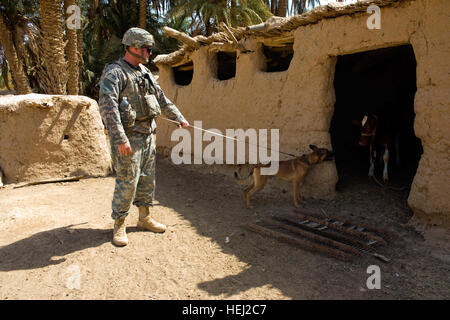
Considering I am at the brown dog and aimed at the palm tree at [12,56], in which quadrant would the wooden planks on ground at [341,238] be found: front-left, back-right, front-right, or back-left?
back-left

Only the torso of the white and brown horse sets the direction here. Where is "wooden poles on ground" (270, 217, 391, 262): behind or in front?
in front

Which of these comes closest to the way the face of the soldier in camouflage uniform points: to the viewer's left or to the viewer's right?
to the viewer's right

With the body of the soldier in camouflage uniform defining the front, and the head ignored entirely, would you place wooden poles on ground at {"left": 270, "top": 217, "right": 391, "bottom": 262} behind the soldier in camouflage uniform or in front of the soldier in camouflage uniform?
in front

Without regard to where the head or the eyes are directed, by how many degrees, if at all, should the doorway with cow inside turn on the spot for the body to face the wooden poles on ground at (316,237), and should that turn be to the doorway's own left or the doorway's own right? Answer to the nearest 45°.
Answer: approximately 45° to the doorway's own left

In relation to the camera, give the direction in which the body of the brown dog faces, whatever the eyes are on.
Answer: to the viewer's right

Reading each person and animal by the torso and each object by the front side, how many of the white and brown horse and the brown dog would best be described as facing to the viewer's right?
1

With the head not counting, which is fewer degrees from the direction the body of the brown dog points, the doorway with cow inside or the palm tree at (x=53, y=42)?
the doorway with cow inside

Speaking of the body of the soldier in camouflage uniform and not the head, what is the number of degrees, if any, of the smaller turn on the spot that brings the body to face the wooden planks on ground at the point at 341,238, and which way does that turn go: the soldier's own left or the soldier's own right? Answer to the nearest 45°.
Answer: approximately 45° to the soldier's own left
